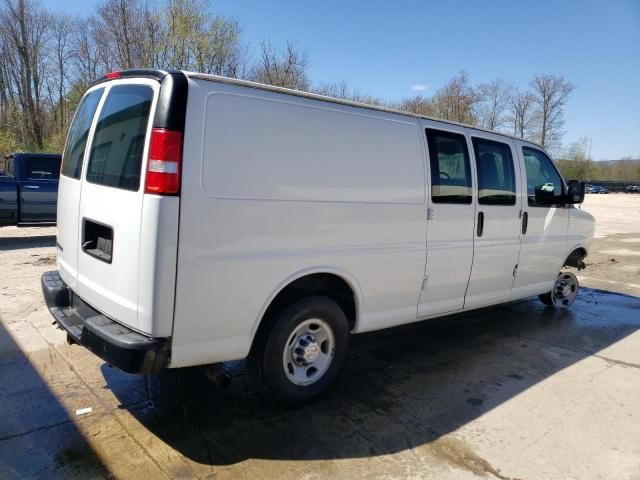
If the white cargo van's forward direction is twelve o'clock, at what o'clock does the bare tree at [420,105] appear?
The bare tree is roughly at 11 o'clock from the white cargo van.

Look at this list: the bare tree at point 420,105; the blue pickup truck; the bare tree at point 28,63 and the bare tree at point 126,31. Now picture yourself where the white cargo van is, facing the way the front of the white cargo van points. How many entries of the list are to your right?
0

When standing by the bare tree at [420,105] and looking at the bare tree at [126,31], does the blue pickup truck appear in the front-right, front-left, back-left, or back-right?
front-left

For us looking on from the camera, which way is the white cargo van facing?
facing away from the viewer and to the right of the viewer

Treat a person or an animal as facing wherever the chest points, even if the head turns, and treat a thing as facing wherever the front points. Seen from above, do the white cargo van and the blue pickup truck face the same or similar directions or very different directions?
same or similar directions

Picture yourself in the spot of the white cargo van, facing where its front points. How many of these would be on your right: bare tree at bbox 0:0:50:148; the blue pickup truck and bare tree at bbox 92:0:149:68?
0

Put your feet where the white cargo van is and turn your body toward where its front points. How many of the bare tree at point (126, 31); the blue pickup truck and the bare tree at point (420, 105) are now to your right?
0

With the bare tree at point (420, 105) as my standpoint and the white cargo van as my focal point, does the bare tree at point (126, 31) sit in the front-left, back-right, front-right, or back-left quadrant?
front-right

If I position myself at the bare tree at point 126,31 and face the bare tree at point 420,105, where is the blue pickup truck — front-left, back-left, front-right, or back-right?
back-right

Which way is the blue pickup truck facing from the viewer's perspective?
to the viewer's right

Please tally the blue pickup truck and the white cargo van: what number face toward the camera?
0

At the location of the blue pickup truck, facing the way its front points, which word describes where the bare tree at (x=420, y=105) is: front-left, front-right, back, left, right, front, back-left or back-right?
front-left

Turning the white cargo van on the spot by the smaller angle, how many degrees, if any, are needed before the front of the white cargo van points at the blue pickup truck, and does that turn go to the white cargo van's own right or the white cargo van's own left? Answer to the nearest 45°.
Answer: approximately 90° to the white cargo van's own left

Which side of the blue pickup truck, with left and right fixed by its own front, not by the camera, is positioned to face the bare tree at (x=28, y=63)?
left

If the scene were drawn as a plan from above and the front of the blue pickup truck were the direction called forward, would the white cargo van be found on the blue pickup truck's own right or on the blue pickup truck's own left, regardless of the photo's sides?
on the blue pickup truck's own right

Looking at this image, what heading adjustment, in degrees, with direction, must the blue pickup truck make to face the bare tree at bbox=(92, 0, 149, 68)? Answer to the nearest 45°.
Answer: approximately 90° to its left
